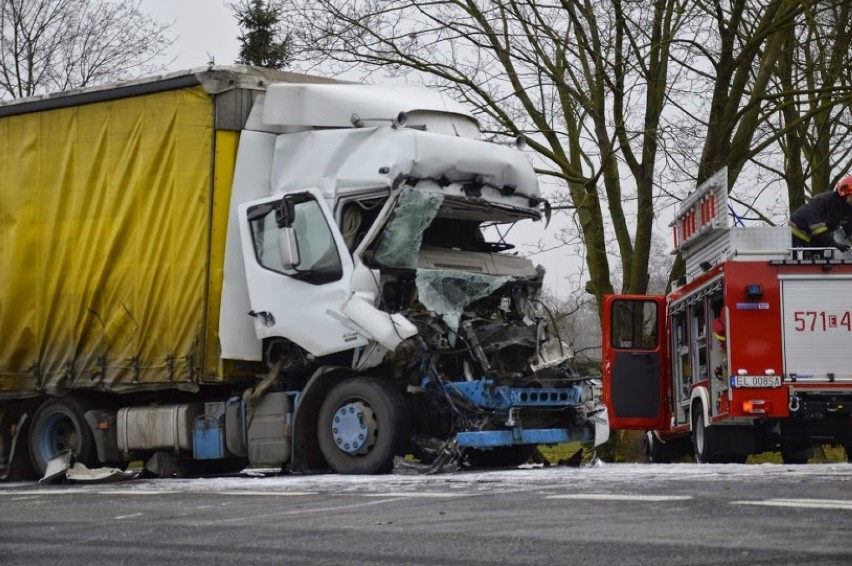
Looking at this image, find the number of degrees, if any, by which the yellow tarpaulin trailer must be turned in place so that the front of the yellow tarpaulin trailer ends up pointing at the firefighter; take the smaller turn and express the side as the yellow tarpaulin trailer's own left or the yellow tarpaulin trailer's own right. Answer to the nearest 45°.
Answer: approximately 45° to the yellow tarpaulin trailer's own left

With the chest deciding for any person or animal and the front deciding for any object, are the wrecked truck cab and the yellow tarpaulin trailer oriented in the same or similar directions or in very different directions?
same or similar directions

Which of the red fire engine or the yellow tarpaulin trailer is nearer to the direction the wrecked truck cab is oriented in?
the red fire engine

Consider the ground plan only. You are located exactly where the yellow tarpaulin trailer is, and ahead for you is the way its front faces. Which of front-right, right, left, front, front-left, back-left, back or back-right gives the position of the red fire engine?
front-left

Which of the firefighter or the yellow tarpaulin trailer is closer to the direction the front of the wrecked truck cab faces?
the firefighter

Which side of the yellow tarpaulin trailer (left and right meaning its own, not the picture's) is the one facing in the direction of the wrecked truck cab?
front

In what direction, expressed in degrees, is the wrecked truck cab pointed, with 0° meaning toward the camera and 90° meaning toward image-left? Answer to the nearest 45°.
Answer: approximately 315°

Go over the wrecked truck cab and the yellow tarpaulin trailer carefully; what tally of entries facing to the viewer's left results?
0

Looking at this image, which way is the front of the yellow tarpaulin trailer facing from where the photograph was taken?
facing the viewer and to the right of the viewer
